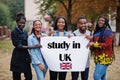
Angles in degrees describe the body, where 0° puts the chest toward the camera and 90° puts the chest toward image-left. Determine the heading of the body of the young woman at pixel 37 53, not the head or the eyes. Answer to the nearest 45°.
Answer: approximately 315°

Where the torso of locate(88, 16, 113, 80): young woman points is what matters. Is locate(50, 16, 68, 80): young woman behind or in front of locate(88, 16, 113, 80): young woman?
in front

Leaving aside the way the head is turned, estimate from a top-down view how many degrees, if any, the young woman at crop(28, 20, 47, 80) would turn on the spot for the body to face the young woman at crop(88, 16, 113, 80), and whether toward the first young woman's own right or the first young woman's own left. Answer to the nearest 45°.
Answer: approximately 45° to the first young woman's own left

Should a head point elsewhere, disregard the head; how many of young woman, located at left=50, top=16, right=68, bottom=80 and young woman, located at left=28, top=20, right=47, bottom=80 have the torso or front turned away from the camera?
0

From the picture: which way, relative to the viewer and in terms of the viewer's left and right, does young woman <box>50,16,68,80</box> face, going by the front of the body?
facing the viewer

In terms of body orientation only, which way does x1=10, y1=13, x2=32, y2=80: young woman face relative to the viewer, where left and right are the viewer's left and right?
facing the viewer and to the right of the viewer

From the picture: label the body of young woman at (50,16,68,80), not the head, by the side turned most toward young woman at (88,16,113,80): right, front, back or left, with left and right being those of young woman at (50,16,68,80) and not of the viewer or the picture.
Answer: left

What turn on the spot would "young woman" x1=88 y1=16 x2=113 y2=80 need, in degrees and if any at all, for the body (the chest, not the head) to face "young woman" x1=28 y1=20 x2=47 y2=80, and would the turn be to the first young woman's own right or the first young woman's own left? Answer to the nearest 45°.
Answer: approximately 45° to the first young woman's own right

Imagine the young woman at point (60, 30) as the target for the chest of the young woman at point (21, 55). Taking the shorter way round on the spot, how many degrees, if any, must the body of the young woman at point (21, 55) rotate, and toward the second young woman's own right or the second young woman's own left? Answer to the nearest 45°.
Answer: approximately 45° to the second young woman's own left

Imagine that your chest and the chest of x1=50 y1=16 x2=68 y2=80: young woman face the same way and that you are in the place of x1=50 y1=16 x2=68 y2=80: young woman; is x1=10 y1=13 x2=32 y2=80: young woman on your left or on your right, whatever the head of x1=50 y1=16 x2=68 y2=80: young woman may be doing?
on your right

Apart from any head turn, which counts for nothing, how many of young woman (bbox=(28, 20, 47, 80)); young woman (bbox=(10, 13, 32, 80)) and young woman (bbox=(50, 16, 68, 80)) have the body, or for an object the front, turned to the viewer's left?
0

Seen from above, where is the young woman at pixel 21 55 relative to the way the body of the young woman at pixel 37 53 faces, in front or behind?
behind

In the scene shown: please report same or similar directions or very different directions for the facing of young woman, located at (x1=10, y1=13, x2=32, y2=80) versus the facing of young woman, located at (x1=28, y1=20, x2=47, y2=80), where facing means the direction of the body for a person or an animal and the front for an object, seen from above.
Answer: same or similar directions

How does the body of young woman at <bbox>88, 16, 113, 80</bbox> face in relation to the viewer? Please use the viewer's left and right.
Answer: facing the viewer and to the left of the viewer
